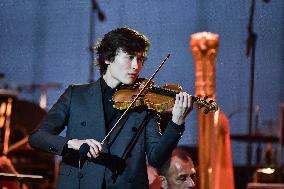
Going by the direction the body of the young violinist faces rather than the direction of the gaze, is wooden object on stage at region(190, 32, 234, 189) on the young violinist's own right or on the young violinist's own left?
on the young violinist's own left

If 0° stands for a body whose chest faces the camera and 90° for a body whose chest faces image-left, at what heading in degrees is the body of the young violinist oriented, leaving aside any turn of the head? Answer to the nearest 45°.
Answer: approximately 315°

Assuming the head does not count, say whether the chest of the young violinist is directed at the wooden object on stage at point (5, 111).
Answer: no

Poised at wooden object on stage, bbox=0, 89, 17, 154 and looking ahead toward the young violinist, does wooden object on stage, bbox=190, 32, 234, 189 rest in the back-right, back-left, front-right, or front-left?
front-left

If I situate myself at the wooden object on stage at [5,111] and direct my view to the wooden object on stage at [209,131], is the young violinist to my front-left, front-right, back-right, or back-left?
front-right
